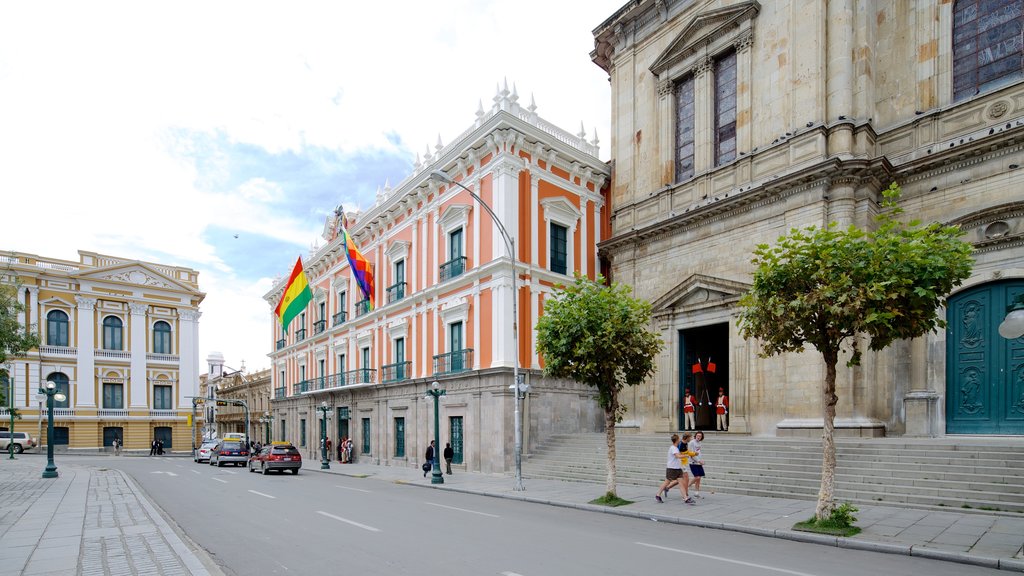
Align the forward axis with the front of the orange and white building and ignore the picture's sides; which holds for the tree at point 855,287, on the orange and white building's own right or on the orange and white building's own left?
on the orange and white building's own left

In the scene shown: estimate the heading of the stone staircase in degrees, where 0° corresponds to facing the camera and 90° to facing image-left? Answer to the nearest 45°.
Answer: approximately 45°

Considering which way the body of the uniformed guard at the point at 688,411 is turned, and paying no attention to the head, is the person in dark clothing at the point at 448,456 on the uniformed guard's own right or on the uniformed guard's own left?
on the uniformed guard's own right

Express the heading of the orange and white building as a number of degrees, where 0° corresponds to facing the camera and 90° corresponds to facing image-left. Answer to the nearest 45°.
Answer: approximately 45°
